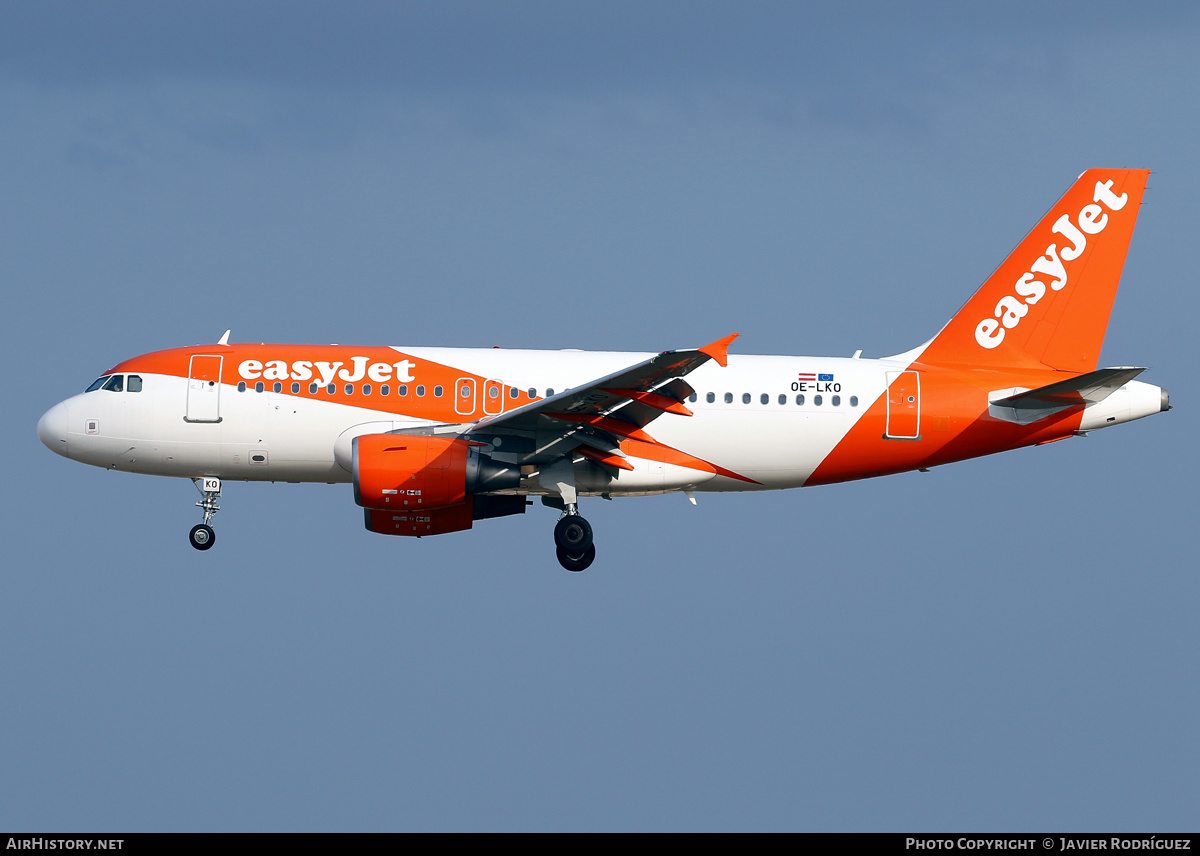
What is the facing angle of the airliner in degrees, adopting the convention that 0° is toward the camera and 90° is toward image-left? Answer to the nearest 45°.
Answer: approximately 90°
